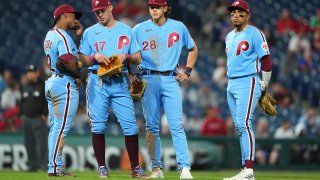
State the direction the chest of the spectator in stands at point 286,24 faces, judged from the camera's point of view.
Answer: toward the camera

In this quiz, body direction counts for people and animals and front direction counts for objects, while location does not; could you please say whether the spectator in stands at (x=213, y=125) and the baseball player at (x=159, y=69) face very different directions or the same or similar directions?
same or similar directions

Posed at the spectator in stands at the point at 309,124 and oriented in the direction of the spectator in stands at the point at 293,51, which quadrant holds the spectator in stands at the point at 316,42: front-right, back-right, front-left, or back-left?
front-right

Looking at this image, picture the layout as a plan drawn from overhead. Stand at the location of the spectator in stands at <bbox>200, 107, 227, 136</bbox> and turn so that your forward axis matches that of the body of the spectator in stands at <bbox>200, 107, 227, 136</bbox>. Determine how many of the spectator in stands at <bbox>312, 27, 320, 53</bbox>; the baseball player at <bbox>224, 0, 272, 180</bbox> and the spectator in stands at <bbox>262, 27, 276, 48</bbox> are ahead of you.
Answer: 1

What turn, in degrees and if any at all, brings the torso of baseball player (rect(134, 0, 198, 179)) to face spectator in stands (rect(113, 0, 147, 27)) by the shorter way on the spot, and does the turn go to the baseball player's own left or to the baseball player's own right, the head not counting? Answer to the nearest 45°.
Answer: approximately 180°

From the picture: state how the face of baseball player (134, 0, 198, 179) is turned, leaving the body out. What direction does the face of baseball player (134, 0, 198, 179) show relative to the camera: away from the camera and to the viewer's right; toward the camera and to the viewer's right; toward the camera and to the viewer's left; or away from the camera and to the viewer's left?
toward the camera and to the viewer's left

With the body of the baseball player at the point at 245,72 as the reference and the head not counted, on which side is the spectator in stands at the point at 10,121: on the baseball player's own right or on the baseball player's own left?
on the baseball player's own right

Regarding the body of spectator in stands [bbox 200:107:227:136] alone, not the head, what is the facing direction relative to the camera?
toward the camera

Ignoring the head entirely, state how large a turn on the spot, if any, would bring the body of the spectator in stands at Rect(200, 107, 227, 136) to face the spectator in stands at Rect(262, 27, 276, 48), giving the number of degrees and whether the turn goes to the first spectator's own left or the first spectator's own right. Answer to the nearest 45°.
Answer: approximately 135° to the first spectator's own left

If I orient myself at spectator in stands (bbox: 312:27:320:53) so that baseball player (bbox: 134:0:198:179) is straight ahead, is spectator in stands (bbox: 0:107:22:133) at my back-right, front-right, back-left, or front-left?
front-right

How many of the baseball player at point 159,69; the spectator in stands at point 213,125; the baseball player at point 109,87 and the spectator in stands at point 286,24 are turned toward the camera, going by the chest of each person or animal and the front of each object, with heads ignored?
4

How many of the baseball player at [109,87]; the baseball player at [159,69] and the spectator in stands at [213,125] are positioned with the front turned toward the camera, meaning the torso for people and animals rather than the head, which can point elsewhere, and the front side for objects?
3

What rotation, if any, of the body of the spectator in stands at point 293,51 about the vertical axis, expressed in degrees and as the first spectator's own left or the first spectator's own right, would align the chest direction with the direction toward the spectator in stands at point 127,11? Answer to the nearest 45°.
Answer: approximately 45° to the first spectator's own right

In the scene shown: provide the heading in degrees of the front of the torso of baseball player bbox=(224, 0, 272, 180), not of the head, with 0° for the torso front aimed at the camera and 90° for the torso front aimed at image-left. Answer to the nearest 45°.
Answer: approximately 45°
